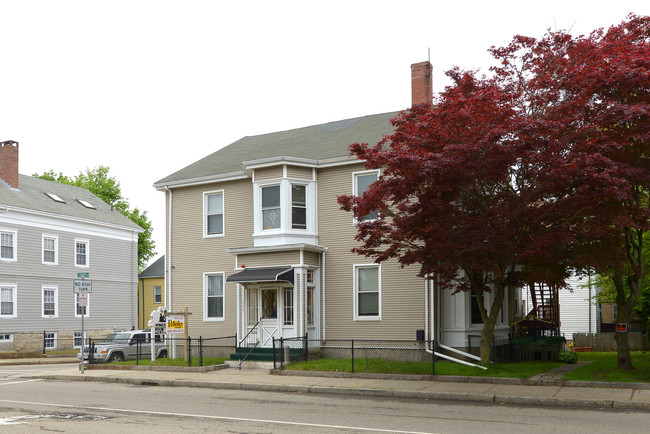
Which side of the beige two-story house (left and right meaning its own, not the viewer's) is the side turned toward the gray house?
right

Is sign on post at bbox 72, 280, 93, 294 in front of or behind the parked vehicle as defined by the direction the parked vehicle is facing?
in front

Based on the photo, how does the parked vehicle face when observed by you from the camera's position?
facing the viewer and to the left of the viewer

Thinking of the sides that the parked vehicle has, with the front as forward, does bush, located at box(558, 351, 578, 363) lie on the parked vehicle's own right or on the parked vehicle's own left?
on the parked vehicle's own left

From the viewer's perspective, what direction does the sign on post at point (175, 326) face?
toward the camera

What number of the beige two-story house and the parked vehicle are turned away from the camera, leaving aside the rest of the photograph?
0

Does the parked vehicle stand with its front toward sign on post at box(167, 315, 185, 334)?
no

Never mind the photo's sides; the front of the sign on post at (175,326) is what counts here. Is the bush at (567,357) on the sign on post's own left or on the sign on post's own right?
on the sign on post's own left

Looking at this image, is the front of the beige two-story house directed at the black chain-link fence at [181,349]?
no

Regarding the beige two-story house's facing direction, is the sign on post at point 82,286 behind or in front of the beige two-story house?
in front

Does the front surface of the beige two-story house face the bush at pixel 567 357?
no

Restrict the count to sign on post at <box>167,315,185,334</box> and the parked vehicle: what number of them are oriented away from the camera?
0

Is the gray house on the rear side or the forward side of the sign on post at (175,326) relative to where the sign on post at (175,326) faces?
on the rear side
